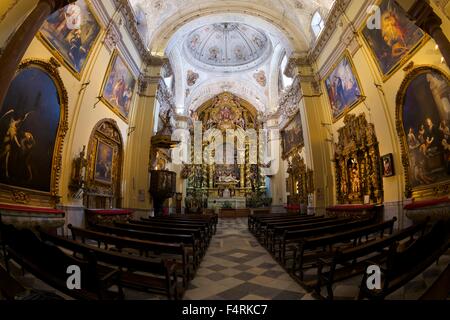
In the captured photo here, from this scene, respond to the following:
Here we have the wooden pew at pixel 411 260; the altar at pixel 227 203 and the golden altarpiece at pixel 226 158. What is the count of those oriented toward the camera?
2

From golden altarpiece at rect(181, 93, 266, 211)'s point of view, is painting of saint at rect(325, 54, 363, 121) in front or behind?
in front

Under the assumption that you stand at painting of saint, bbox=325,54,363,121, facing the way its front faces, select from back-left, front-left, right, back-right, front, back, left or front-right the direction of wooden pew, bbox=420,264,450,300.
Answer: front-left

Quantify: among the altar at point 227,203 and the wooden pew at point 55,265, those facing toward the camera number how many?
1

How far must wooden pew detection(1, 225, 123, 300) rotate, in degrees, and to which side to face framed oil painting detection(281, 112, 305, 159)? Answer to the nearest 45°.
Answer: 0° — it already faces it

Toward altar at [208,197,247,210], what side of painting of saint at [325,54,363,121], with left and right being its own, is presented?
right

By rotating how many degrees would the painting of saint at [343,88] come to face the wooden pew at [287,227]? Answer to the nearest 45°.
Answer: approximately 45° to its left

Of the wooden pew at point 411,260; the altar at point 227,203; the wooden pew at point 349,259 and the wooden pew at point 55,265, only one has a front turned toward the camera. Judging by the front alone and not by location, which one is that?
the altar

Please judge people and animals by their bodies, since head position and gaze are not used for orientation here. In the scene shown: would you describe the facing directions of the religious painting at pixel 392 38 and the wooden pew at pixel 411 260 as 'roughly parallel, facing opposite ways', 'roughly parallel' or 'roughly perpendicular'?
roughly perpendicular

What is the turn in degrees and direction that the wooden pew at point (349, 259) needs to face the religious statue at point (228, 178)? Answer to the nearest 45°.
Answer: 0° — it already faces it

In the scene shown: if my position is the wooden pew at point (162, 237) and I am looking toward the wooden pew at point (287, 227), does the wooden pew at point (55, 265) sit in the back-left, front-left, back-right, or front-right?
back-right

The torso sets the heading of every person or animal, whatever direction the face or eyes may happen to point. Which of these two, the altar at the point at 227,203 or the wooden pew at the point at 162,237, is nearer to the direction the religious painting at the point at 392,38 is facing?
the wooden pew
